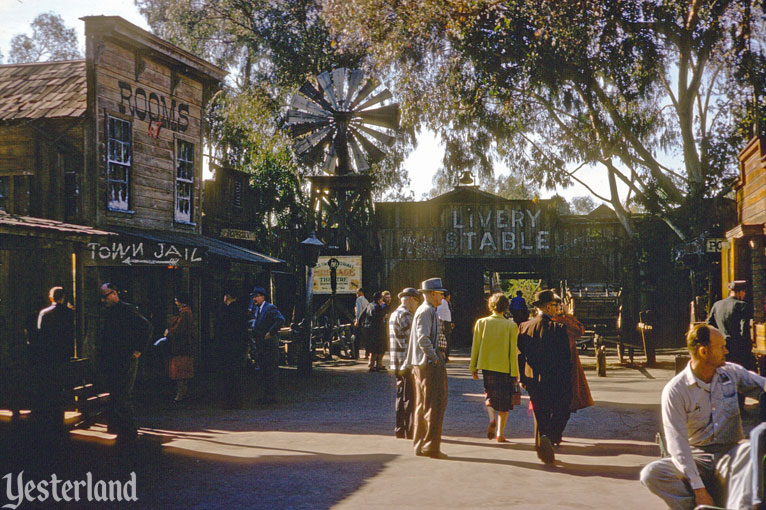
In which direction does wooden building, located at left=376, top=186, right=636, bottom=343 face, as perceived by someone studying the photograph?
facing the viewer

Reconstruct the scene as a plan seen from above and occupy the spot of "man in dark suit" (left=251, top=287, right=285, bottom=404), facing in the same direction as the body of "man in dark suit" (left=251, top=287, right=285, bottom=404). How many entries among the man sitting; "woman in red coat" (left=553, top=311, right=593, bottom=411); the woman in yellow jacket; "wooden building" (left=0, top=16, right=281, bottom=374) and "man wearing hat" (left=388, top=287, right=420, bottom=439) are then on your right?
1

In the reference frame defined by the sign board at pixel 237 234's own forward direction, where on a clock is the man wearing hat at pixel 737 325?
The man wearing hat is roughly at 11 o'clock from the sign board.

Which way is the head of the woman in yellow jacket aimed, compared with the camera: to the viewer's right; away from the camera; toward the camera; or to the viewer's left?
away from the camera

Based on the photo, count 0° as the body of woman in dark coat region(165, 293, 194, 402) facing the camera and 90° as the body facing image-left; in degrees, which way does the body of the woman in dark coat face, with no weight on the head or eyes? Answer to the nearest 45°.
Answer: approximately 90°

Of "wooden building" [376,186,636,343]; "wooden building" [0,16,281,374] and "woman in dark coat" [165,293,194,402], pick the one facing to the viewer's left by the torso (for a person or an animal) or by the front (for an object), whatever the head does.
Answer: the woman in dark coat

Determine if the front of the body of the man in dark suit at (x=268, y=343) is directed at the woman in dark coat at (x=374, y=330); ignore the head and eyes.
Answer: no

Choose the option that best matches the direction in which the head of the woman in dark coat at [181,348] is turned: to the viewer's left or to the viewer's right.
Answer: to the viewer's left

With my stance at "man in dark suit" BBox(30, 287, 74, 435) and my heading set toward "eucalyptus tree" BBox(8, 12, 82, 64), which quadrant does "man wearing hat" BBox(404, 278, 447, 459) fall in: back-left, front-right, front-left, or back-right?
back-right

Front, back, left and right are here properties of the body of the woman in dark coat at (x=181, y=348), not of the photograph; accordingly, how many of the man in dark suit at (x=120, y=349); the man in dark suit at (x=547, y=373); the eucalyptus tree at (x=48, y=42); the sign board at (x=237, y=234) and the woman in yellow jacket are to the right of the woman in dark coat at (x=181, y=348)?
2

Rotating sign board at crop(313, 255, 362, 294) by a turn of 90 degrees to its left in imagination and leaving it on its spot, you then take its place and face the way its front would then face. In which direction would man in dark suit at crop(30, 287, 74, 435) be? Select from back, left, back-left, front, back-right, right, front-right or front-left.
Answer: right
